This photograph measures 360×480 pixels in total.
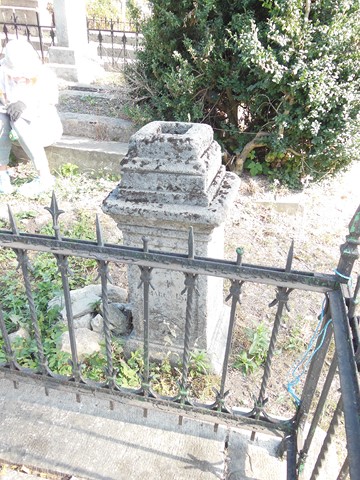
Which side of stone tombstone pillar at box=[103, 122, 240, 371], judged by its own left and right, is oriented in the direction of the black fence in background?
back

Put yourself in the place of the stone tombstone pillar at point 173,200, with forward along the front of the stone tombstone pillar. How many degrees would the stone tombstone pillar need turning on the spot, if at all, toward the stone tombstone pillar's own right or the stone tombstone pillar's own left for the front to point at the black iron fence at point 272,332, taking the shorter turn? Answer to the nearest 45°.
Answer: approximately 45° to the stone tombstone pillar's own left

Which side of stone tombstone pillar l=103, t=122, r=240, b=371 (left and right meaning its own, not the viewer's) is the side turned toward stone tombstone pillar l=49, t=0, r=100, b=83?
back

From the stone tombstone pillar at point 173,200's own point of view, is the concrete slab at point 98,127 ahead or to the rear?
to the rear

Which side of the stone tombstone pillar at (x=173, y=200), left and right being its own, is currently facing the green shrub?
back

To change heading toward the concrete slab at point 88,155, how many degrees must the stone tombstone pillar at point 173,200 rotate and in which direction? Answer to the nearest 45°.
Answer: approximately 180°

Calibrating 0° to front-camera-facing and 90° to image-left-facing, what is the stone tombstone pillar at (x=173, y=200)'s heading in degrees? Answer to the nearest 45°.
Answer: approximately 0°
